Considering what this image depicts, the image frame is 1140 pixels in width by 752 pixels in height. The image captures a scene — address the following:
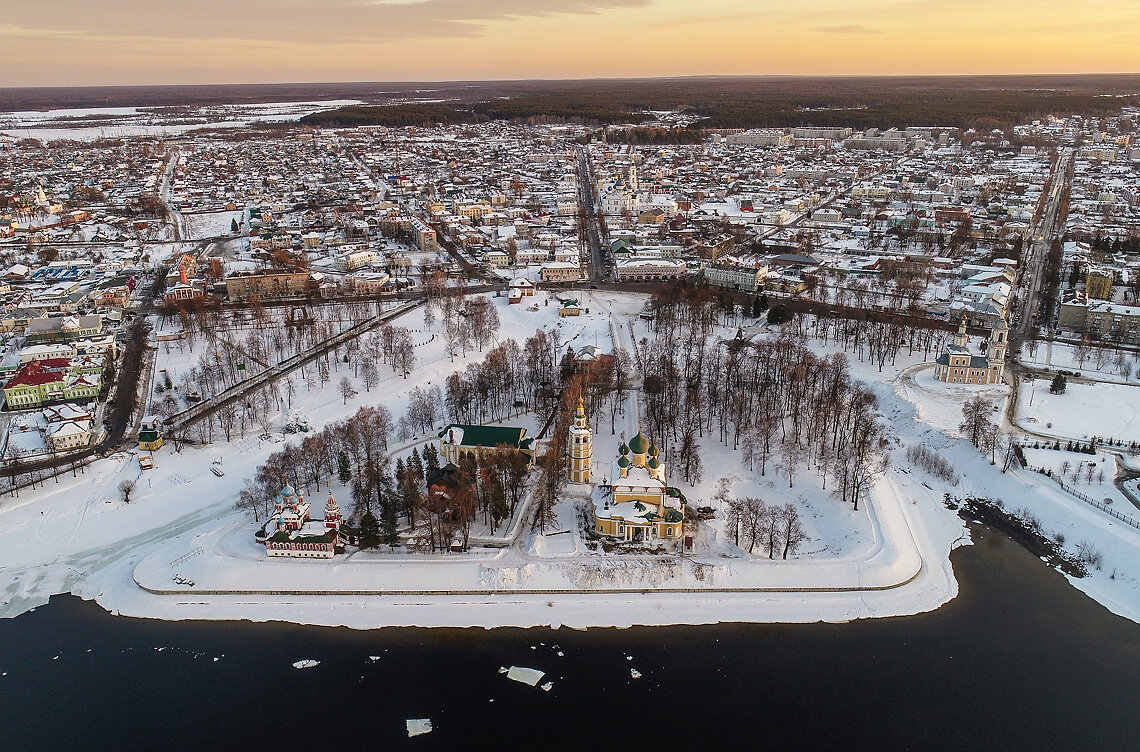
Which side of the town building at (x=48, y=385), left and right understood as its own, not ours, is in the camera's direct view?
front

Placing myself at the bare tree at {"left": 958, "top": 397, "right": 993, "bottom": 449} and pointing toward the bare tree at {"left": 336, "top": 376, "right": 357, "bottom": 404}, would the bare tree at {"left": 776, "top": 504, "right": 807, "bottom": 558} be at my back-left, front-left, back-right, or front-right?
front-left

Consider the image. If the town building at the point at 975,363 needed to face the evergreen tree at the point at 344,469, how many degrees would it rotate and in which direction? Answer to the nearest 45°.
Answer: approximately 135° to its right

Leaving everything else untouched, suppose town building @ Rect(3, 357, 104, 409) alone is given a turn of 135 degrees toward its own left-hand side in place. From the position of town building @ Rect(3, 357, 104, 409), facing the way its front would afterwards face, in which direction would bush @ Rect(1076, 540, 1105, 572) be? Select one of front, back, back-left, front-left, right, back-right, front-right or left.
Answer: right

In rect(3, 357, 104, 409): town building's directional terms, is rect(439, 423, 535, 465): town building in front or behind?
in front

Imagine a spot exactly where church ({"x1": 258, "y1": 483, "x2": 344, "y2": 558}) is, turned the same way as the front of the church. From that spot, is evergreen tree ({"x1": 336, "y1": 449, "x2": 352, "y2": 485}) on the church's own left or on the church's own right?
on the church's own left

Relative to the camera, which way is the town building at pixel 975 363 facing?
to the viewer's right

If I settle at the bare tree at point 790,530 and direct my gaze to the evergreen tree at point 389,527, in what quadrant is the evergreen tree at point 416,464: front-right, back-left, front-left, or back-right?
front-right
